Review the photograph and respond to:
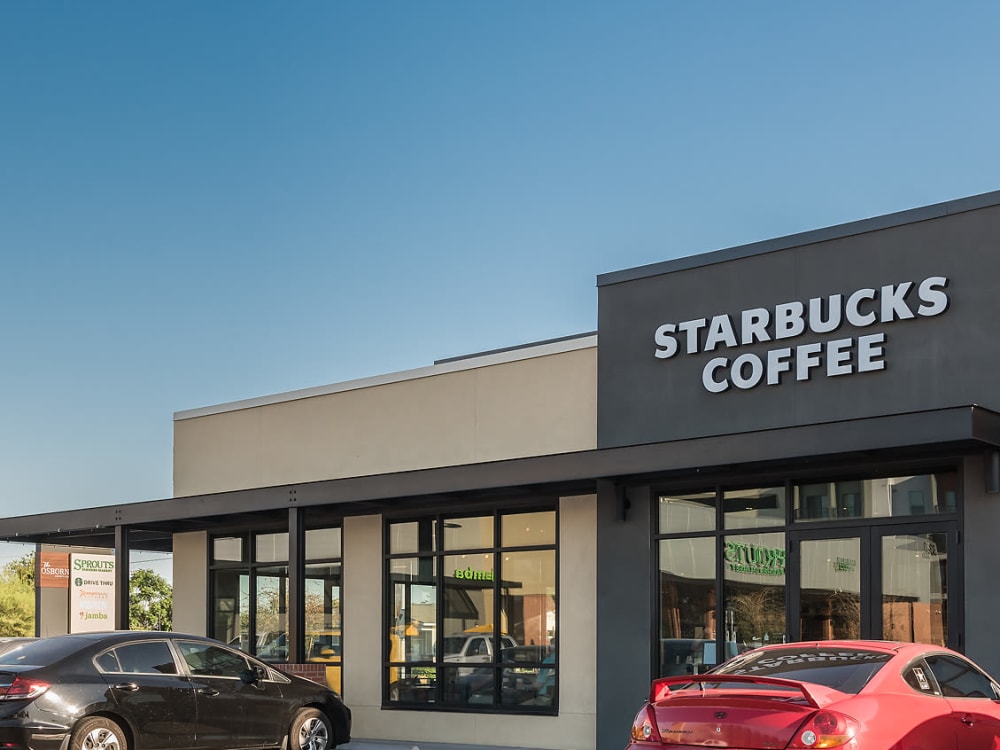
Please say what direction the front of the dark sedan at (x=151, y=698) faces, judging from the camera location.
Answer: facing away from the viewer and to the right of the viewer

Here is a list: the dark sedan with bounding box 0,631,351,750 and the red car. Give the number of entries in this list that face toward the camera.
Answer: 0

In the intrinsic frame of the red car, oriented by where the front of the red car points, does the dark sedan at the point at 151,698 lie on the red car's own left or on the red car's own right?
on the red car's own left

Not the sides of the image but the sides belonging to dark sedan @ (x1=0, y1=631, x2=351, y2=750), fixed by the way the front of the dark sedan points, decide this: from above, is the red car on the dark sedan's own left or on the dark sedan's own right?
on the dark sedan's own right

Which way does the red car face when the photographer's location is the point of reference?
facing away from the viewer and to the right of the viewer

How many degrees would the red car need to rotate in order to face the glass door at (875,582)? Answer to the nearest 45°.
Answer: approximately 45° to its left
